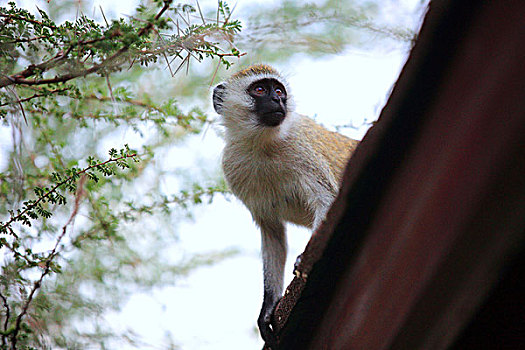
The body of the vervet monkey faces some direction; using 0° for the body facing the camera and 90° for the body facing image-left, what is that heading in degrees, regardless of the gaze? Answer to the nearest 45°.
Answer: approximately 45°

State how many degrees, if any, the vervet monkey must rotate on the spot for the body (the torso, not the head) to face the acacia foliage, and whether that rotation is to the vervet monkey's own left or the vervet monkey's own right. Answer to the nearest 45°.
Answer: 0° — it already faces it

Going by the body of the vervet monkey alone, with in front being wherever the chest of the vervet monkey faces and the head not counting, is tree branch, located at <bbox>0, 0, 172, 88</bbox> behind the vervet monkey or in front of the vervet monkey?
in front
